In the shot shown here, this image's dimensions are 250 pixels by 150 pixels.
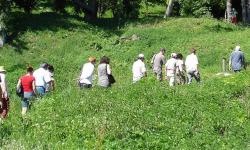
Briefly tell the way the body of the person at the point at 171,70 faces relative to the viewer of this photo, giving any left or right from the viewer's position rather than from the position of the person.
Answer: facing away from the viewer and to the right of the viewer

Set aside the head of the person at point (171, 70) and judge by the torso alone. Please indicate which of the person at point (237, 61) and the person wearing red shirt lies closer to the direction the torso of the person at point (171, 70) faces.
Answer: the person

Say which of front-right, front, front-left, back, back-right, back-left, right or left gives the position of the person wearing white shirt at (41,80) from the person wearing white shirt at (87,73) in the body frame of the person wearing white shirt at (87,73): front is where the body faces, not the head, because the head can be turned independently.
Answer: back-left

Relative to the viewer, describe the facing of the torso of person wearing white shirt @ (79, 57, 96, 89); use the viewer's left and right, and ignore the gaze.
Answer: facing away from the viewer and to the right of the viewer

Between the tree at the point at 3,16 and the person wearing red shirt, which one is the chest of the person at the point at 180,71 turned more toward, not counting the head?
the tree

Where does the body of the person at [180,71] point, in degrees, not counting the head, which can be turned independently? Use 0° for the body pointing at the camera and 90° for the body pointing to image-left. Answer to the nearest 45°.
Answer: approximately 180°
